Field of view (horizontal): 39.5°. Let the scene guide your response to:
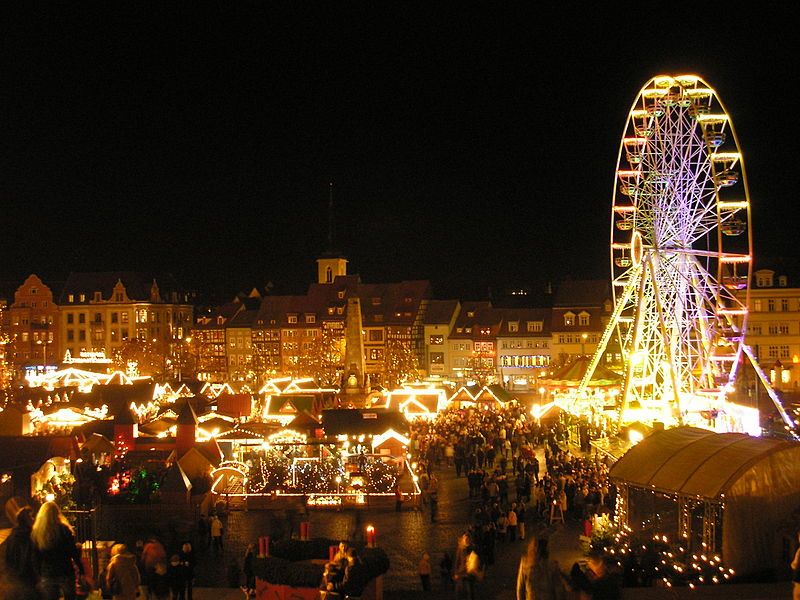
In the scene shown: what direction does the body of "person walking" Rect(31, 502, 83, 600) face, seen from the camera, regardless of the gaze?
away from the camera

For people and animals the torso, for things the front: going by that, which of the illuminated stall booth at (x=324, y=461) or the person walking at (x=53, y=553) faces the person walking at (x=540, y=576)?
the illuminated stall booth

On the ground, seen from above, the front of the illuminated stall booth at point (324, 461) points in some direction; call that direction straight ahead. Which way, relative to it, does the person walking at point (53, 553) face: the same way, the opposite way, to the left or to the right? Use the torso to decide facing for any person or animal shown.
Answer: the opposite way

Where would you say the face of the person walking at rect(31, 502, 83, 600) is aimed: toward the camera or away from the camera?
away from the camera

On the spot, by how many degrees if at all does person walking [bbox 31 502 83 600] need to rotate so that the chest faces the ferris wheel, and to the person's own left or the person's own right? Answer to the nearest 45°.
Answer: approximately 45° to the person's own right

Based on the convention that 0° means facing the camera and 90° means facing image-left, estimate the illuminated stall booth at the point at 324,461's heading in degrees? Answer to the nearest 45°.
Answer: approximately 0°

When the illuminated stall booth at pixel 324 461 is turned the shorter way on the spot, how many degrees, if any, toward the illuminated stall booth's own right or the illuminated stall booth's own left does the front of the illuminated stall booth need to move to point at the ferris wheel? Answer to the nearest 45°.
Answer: approximately 90° to the illuminated stall booth's own left

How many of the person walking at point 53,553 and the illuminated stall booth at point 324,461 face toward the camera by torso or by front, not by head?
1
